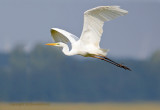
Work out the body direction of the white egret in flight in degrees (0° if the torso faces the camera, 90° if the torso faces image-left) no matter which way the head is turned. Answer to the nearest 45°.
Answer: approximately 90°
